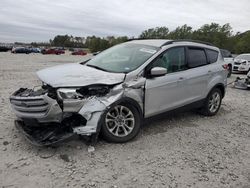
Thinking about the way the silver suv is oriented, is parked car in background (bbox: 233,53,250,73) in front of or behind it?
behind

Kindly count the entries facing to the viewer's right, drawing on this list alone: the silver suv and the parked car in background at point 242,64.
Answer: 0

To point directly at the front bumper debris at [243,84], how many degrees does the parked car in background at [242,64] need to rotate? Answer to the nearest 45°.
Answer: approximately 45° to its left

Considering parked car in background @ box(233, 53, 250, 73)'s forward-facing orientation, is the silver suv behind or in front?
in front

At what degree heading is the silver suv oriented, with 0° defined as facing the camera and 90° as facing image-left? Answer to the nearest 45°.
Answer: approximately 45°

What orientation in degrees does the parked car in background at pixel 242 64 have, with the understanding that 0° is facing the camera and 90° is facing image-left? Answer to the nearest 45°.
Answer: approximately 45°

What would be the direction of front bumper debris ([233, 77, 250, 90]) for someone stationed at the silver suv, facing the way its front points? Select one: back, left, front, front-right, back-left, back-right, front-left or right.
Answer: back
